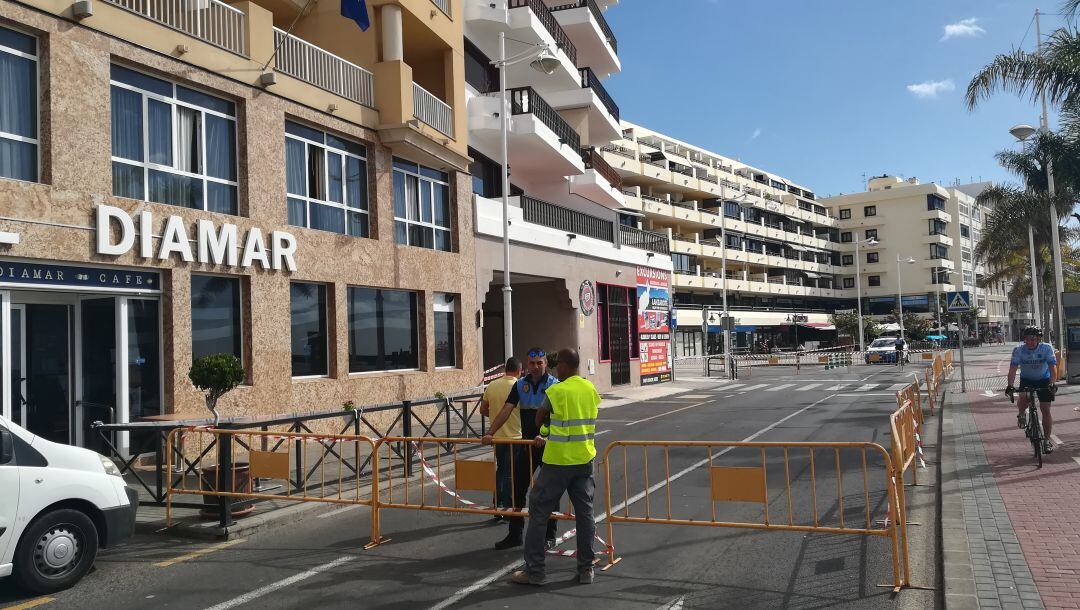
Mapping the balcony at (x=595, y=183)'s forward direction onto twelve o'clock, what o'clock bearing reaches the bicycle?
The bicycle is roughly at 1 o'clock from the balcony.

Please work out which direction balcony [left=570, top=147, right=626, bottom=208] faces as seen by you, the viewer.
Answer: facing the viewer and to the right of the viewer

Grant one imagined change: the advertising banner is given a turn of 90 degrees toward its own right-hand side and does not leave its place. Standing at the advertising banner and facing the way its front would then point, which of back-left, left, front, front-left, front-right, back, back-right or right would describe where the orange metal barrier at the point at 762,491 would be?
front-left

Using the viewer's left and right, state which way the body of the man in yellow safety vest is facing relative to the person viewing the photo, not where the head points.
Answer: facing away from the viewer and to the left of the viewer

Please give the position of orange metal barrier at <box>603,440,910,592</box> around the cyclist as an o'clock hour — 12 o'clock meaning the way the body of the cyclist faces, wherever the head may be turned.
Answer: The orange metal barrier is roughly at 1 o'clock from the cyclist.

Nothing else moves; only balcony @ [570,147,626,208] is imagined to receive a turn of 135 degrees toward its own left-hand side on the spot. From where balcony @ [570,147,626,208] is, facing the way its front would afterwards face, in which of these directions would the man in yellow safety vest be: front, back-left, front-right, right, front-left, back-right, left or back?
back

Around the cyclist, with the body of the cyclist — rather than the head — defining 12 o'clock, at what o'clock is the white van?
The white van is roughly at 1 o'clock from the cyclist.

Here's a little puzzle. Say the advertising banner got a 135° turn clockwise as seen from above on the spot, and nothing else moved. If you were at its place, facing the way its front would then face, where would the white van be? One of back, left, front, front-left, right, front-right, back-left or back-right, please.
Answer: left

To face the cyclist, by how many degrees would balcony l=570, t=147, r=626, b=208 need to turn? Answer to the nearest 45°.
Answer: approximately 45° to its right

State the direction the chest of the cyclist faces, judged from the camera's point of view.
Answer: toward the camera

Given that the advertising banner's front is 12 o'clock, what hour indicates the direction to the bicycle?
The bicycle is roughly at 1 o'clock from the advertising banner.

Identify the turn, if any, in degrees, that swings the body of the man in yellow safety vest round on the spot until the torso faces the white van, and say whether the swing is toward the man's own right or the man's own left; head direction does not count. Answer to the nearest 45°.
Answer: approximately 45° to the man's own left

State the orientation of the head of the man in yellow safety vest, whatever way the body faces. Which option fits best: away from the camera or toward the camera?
away from the camera
